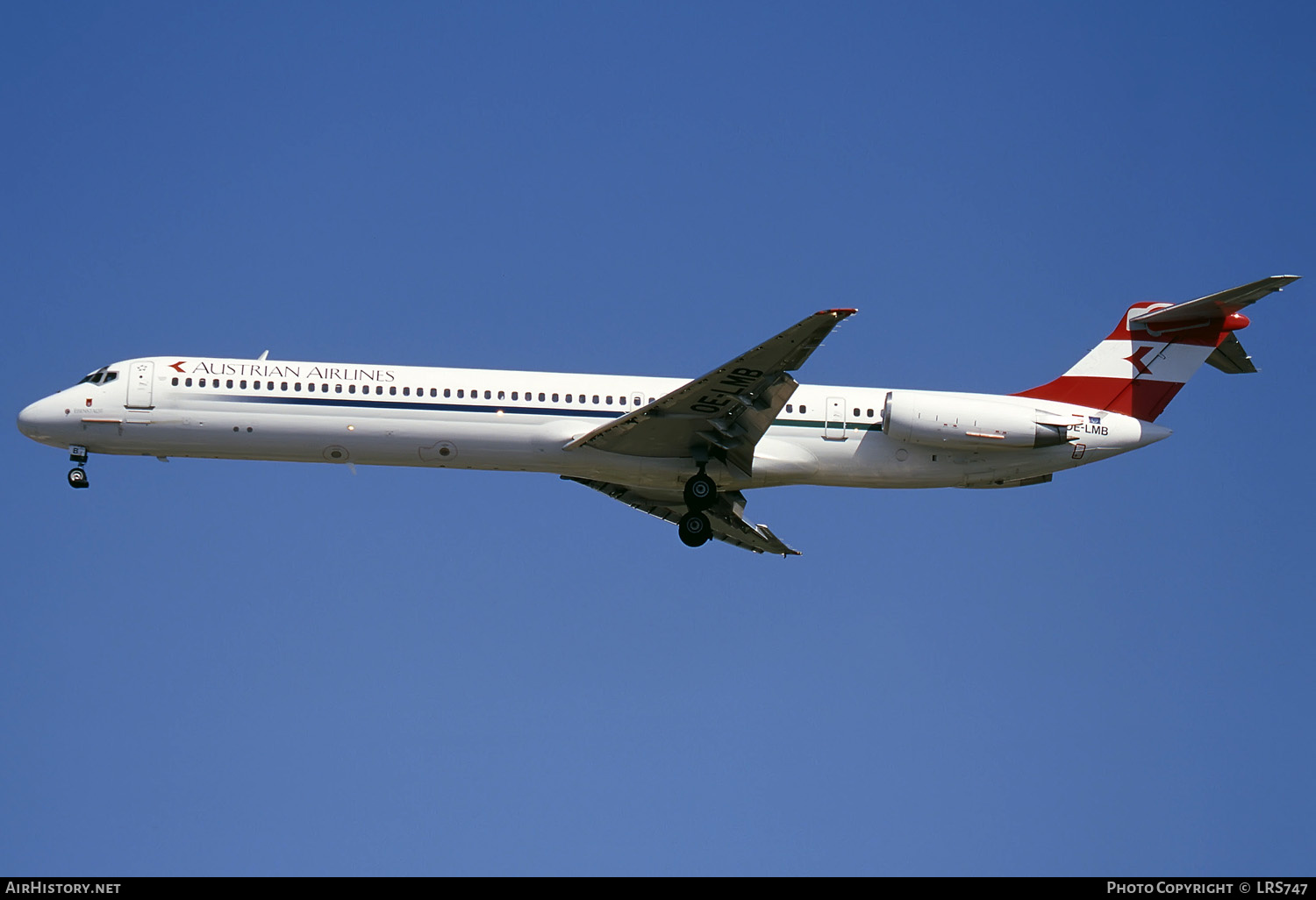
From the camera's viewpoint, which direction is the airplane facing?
to the viewer's left
